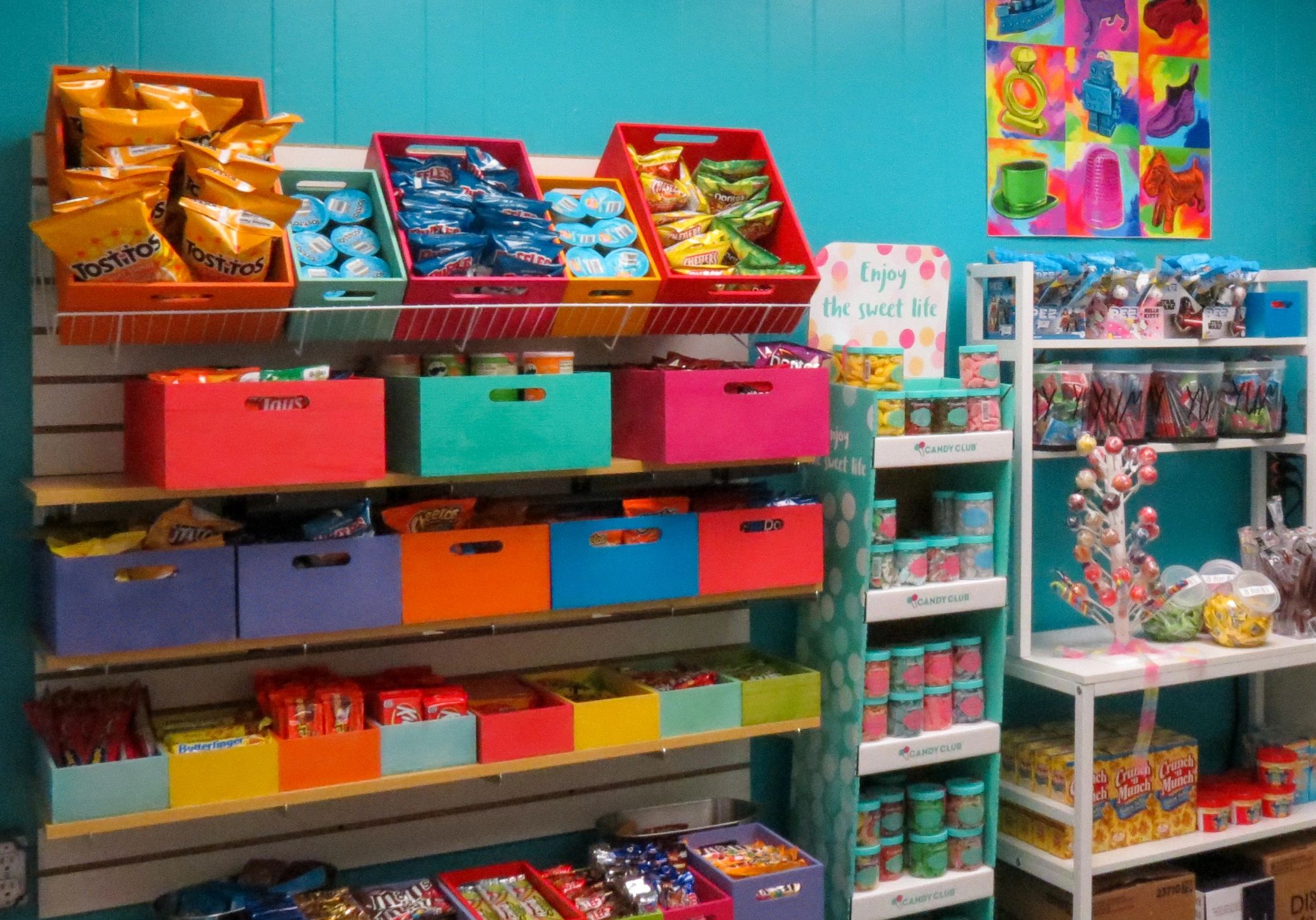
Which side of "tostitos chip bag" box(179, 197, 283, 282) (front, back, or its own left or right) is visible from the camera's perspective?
front

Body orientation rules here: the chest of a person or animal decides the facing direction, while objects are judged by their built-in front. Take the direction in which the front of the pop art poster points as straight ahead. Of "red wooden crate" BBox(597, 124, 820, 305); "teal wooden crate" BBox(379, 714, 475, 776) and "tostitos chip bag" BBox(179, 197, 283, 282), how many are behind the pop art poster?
0

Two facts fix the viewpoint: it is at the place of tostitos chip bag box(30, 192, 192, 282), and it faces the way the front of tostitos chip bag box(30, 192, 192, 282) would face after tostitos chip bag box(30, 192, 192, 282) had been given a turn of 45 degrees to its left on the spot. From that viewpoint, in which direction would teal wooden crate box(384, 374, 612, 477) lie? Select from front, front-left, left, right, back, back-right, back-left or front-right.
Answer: front-left

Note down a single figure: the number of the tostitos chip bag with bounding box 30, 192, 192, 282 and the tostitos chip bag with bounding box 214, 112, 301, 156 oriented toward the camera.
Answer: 2

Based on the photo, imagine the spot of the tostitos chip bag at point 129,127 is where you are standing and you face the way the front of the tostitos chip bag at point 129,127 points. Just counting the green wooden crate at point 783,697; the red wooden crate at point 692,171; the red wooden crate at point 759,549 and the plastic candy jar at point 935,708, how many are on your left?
4

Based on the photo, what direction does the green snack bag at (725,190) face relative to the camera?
toward the camera

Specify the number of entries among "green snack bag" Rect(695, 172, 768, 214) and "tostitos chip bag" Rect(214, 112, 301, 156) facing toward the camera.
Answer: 2

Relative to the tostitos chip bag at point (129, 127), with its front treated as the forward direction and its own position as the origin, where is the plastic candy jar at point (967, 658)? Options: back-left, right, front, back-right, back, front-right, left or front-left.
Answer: left

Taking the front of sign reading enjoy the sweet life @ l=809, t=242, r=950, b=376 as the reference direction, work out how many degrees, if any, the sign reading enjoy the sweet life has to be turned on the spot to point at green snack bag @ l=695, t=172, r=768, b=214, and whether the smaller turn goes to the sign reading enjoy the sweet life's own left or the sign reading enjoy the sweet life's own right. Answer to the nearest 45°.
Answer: approximately 45° to the sign reading enjoy the sweet life's own right

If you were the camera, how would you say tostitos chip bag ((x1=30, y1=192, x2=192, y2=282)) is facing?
facing the viewer
